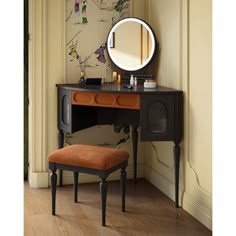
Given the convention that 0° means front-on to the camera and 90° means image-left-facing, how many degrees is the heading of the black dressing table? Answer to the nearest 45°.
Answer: approximately 45°
